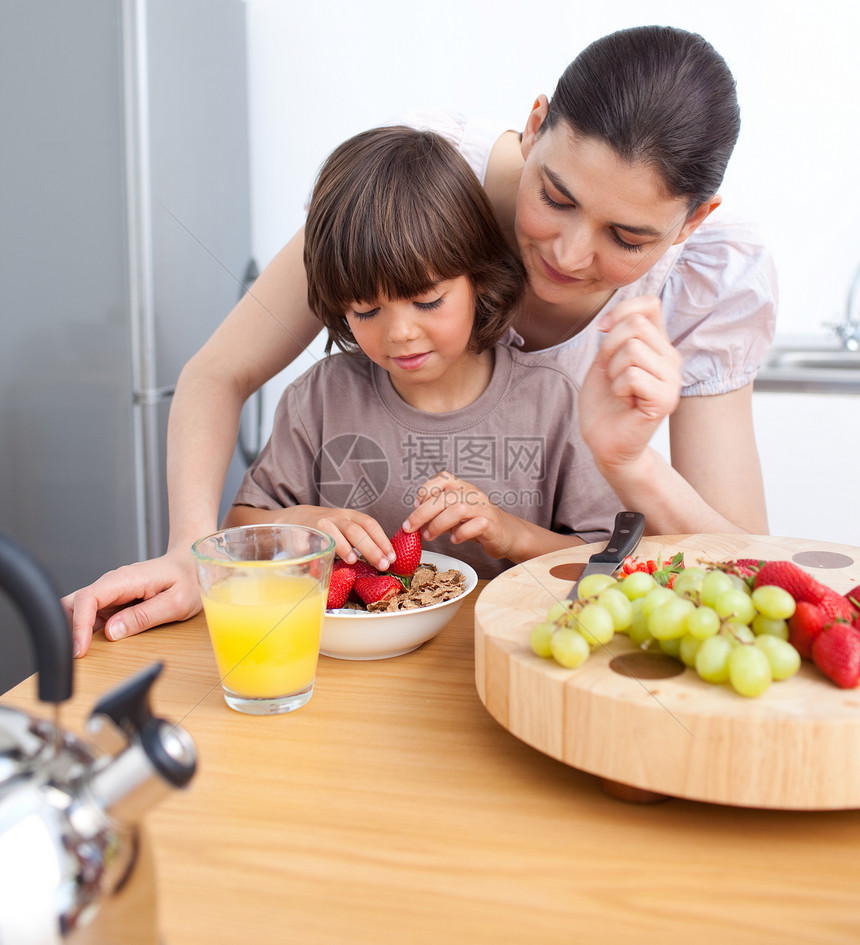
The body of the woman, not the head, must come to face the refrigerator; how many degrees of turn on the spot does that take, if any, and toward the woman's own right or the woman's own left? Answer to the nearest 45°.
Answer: approximately 135° to the woman's own right

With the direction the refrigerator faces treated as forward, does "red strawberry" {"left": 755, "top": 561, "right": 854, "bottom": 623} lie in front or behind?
in front

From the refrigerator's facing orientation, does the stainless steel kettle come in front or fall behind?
in front

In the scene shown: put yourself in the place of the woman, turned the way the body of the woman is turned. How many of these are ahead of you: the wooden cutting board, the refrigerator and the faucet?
1

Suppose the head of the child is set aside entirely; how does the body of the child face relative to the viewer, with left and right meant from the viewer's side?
facing the viewer

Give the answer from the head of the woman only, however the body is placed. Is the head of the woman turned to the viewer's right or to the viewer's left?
to the viewer's left

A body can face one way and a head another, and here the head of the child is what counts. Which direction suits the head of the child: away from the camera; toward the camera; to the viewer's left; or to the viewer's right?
toward the camera

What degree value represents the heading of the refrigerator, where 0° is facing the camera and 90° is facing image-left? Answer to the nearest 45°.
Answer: approximately 315°

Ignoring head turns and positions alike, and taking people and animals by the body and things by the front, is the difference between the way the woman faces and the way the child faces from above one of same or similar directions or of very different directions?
same or similar directions

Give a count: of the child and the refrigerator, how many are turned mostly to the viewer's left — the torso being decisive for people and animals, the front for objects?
0

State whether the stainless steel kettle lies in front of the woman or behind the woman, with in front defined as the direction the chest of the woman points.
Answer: in front

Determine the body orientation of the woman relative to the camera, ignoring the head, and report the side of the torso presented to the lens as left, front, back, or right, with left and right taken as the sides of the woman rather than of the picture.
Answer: front
